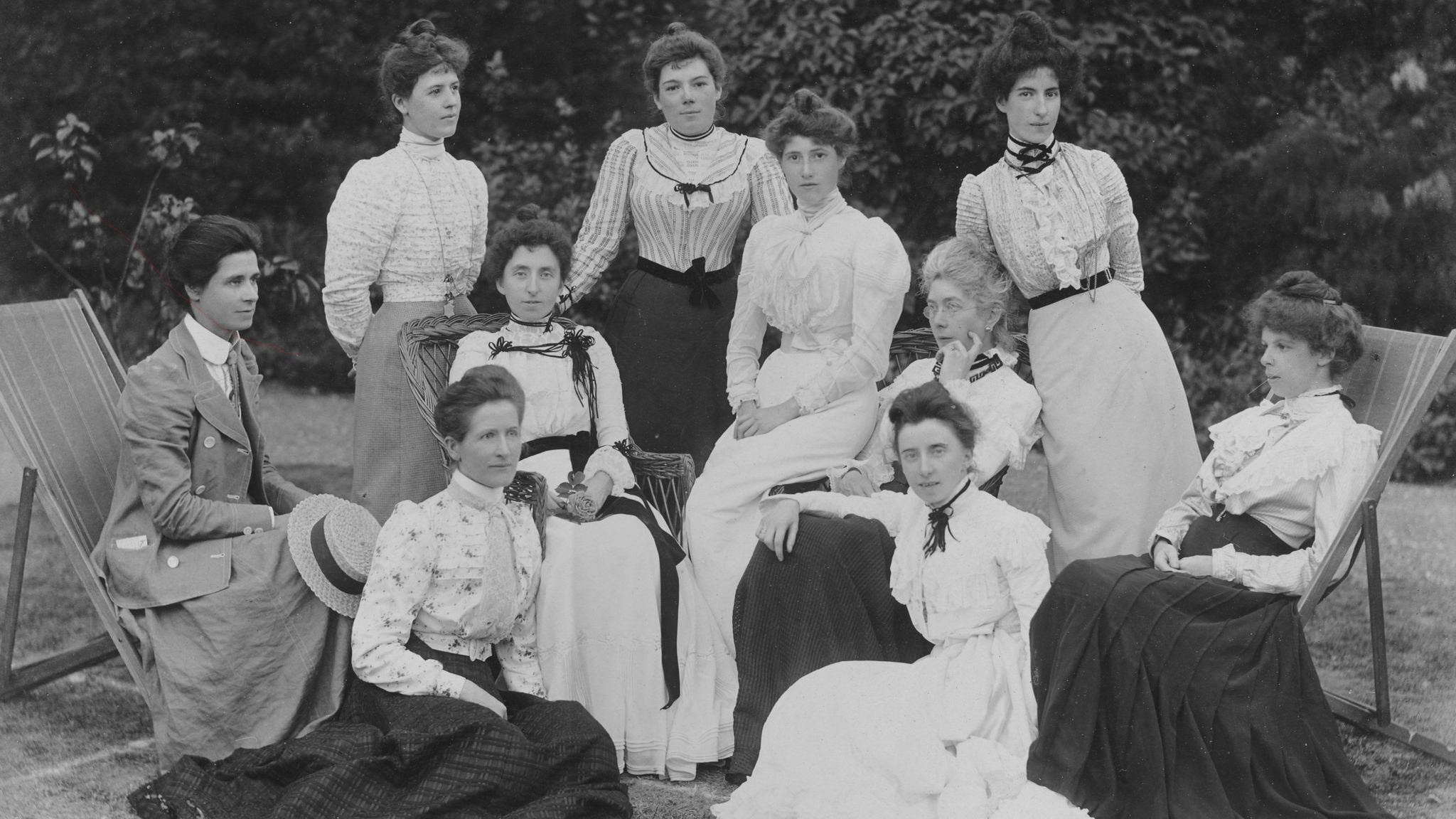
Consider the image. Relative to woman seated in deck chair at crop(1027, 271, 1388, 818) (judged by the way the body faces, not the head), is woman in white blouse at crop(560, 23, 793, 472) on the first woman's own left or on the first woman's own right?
on the first woman's own right

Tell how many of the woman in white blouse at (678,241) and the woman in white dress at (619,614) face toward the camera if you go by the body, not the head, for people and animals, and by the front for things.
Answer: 2

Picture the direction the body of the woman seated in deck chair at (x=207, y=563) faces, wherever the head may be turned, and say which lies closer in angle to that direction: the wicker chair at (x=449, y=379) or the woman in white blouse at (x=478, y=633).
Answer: the woman in white blouse

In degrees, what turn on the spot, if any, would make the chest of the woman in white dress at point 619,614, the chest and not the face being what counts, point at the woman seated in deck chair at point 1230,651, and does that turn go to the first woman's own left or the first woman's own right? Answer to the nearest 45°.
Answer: approximately 45° to the first woman's own left

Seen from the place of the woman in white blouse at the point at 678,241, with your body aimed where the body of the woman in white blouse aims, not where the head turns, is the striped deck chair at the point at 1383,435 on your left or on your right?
on your left

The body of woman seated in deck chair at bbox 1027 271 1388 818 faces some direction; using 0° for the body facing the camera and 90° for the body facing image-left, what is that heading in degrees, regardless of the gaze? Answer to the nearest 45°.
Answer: approximately 45°

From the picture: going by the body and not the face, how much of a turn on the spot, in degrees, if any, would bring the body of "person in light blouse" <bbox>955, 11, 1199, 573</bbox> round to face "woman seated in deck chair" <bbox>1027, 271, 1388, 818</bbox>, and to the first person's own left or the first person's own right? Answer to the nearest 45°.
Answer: approximately 45° to the first person's own left

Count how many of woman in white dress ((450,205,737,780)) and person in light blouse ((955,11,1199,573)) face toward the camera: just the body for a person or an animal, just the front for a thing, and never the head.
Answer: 2

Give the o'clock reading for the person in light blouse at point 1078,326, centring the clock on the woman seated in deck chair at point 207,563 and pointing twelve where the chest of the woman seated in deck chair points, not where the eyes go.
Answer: The person in light blouse is roughly at 11 o'clock from the woman seated in deck chair.
